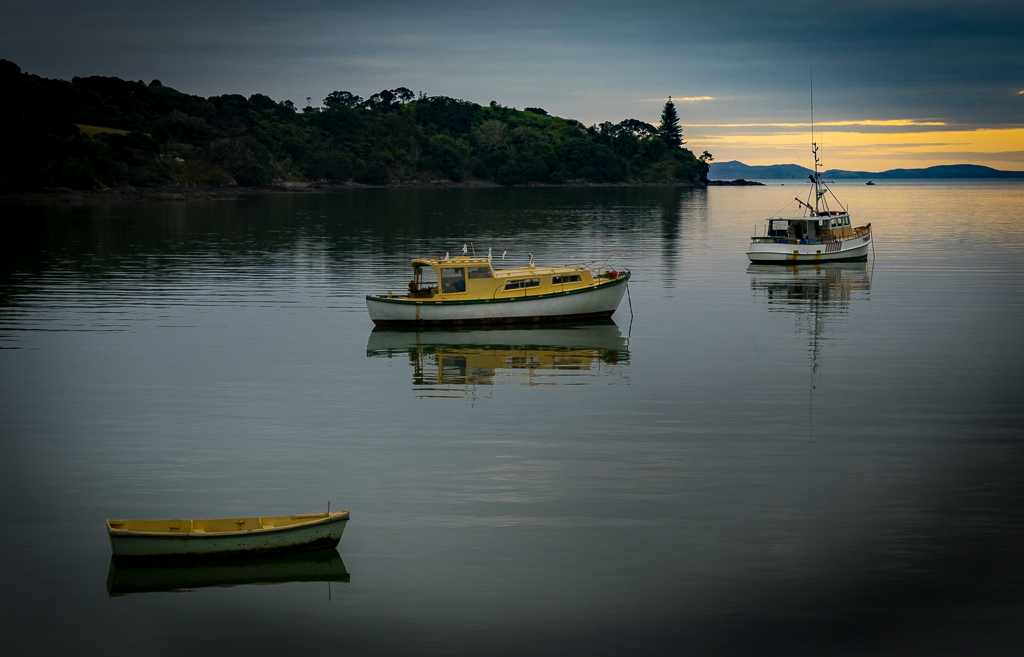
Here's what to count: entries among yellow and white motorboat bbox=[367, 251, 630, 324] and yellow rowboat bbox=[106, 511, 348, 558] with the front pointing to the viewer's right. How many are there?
2

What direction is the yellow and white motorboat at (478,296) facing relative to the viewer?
to the viewer's right

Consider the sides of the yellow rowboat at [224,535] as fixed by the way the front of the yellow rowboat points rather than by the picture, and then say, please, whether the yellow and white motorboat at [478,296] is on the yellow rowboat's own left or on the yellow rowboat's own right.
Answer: on the yellow rowboat's own left

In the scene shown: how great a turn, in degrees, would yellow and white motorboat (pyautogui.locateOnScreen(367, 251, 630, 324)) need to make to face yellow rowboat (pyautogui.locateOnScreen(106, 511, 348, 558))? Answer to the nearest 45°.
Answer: approximately 90° to its right

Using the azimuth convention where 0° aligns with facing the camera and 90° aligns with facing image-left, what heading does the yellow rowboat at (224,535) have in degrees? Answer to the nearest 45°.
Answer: approximately 270°
